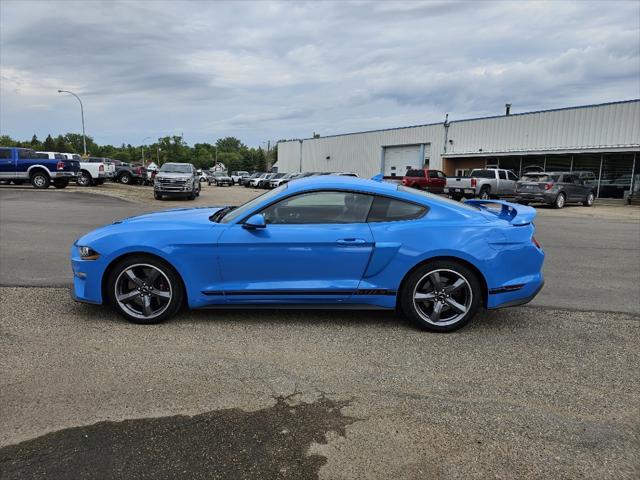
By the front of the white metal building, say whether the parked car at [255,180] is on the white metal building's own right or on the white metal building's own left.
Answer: on the white metal building's own right

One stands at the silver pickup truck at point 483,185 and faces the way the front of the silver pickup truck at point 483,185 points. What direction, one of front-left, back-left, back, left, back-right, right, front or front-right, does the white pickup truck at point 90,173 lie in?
back-left

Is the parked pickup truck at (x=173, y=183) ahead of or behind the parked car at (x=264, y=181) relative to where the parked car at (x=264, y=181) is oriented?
ahead

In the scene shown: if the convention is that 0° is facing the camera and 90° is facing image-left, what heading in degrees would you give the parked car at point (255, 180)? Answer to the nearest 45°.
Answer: approximately 45°

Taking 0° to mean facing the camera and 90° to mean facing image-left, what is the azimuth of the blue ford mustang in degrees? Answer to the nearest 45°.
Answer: approximately 90°

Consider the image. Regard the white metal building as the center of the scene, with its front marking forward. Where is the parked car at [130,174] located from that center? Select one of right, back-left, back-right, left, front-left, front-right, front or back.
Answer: front-right
